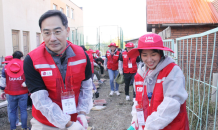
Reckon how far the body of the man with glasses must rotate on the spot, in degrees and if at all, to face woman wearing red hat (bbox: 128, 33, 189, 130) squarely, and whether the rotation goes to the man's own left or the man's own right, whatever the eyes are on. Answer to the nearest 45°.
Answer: approximately 90° to the man's own left

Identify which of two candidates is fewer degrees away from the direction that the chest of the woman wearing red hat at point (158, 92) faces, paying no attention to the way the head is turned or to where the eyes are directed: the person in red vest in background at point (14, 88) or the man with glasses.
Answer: the man with glasses

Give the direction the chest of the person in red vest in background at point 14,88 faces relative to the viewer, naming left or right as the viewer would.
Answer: facing away from the viewer

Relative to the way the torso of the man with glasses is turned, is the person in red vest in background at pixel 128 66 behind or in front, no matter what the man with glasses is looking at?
behind

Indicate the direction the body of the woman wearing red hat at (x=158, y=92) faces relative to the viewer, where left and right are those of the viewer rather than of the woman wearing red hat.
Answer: facing the viewer and to the left of the viewer

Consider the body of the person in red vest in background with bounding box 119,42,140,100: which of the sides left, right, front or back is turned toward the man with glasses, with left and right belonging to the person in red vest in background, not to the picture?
front

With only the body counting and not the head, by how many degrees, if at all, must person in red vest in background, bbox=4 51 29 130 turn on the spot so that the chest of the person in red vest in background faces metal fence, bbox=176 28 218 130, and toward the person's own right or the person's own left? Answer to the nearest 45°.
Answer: approximately 135° to the person's own right

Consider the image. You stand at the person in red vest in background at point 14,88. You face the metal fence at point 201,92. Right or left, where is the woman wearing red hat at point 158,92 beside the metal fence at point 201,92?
right

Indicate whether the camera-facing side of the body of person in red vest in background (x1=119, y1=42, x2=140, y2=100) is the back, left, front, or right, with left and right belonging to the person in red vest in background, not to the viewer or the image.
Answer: front

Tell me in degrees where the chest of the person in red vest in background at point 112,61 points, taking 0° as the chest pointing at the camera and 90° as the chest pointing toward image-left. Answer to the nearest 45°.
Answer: approximately 0°
